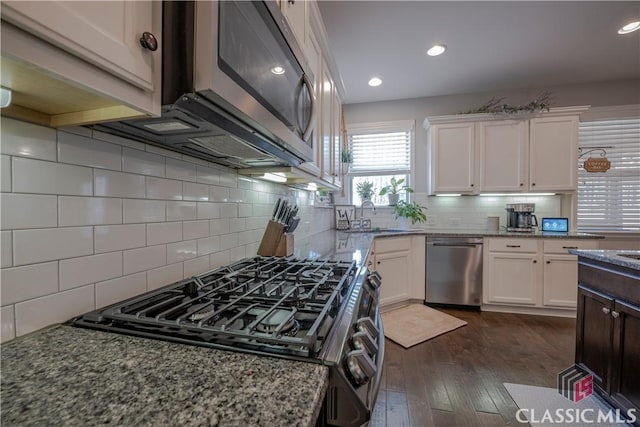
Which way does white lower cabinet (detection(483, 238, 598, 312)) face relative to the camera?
toward the camera

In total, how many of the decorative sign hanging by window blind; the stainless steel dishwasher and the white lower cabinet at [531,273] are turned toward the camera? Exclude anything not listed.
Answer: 3

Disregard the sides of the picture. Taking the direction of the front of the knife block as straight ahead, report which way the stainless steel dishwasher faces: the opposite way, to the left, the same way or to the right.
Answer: to the right

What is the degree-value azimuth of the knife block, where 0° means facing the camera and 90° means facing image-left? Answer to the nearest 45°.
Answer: approximately 315°

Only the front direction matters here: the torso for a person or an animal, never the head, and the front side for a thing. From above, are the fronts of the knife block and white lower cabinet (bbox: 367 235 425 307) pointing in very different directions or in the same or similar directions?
same or similar directions

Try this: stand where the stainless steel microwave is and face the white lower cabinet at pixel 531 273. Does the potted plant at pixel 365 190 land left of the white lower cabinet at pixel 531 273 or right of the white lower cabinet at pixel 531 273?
left

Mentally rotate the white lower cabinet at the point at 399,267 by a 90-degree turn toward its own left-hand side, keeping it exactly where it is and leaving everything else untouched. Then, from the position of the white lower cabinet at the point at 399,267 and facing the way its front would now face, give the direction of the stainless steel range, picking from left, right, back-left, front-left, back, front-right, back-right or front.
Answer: back-right

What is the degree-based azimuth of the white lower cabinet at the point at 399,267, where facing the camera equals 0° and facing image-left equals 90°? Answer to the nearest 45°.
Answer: approximately 315°

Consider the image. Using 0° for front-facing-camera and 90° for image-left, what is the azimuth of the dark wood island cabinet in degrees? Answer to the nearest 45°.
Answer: approximately 45°

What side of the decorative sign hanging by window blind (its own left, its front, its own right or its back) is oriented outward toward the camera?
front

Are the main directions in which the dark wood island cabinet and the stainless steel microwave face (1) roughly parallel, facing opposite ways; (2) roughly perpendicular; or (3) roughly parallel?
roughly parallel, facing opposite ways

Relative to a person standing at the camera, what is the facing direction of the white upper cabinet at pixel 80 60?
facing the viewer and to the right of the viewer

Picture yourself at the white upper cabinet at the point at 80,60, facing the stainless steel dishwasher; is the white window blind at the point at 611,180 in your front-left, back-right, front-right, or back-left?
front-right

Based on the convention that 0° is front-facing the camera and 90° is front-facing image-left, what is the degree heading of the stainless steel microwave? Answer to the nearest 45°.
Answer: approximately 315°
